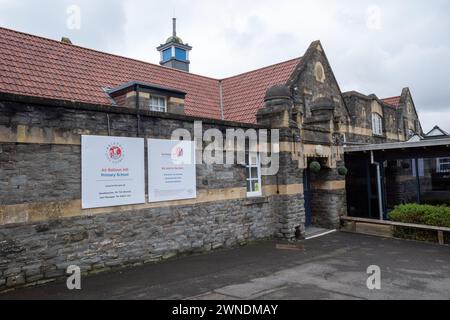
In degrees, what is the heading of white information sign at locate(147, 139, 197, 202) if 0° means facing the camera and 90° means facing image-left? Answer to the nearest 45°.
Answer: approximately 315°

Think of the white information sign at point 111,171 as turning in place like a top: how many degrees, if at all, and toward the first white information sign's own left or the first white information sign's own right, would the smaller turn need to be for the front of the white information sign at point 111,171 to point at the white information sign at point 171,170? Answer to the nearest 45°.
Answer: approximately 90° to the first white information sign's own left

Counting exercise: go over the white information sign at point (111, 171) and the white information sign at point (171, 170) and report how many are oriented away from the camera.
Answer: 0

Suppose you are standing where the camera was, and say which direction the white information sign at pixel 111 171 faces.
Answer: facing the viewer and to the right of the viewer

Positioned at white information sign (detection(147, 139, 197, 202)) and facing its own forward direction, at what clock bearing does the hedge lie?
The hedge is roughly at 10 o'clock from the white information sign.

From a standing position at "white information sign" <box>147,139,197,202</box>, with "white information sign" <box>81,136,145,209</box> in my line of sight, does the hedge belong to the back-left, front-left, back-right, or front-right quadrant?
back-left

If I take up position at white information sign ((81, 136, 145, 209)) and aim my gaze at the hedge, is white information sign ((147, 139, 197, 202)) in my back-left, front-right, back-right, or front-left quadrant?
front-left

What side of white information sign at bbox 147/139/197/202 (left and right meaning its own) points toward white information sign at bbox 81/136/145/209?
right

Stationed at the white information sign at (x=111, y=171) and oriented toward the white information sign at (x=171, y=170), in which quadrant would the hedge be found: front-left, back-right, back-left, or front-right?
front-right

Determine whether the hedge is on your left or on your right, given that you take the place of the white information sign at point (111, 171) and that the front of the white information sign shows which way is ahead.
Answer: on your left
